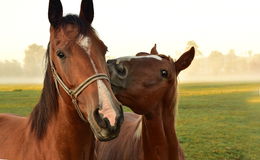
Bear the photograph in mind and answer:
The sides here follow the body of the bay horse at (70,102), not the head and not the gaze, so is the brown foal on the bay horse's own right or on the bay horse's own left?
on the bay horse's own left

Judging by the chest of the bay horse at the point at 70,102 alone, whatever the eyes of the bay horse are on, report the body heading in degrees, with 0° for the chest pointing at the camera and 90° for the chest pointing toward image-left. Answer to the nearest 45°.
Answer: approximately 315°
